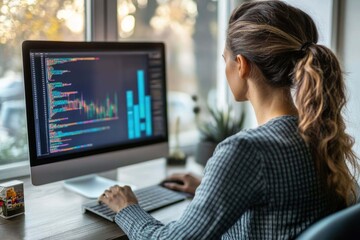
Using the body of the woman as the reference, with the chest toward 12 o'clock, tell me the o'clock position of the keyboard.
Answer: The keyboard is roughly at 12 o'clock from the woman.

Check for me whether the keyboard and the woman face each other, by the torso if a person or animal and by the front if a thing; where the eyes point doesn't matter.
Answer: yes

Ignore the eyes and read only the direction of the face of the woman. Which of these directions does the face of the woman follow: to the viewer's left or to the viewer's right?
to the viewer's left

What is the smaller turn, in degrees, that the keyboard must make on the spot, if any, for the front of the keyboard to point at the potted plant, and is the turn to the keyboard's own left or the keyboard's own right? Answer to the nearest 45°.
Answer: approximately 90° to the keyboard's own left

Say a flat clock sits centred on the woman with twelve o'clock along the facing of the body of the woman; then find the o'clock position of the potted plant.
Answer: The potted plant is roughly at 1 o'clock from the woman.

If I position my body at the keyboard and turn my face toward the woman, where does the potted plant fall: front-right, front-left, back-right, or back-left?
back-left

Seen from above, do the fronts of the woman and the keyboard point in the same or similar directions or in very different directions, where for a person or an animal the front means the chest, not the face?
very different directions

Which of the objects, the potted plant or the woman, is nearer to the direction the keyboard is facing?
the woman

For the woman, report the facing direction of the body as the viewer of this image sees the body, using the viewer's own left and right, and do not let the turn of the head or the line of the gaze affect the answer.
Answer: facing away from the viewer and to the left of the viewer

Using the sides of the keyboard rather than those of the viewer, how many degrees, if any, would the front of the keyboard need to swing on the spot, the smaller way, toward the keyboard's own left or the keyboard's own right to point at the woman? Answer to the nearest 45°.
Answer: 0° — it already faces them
